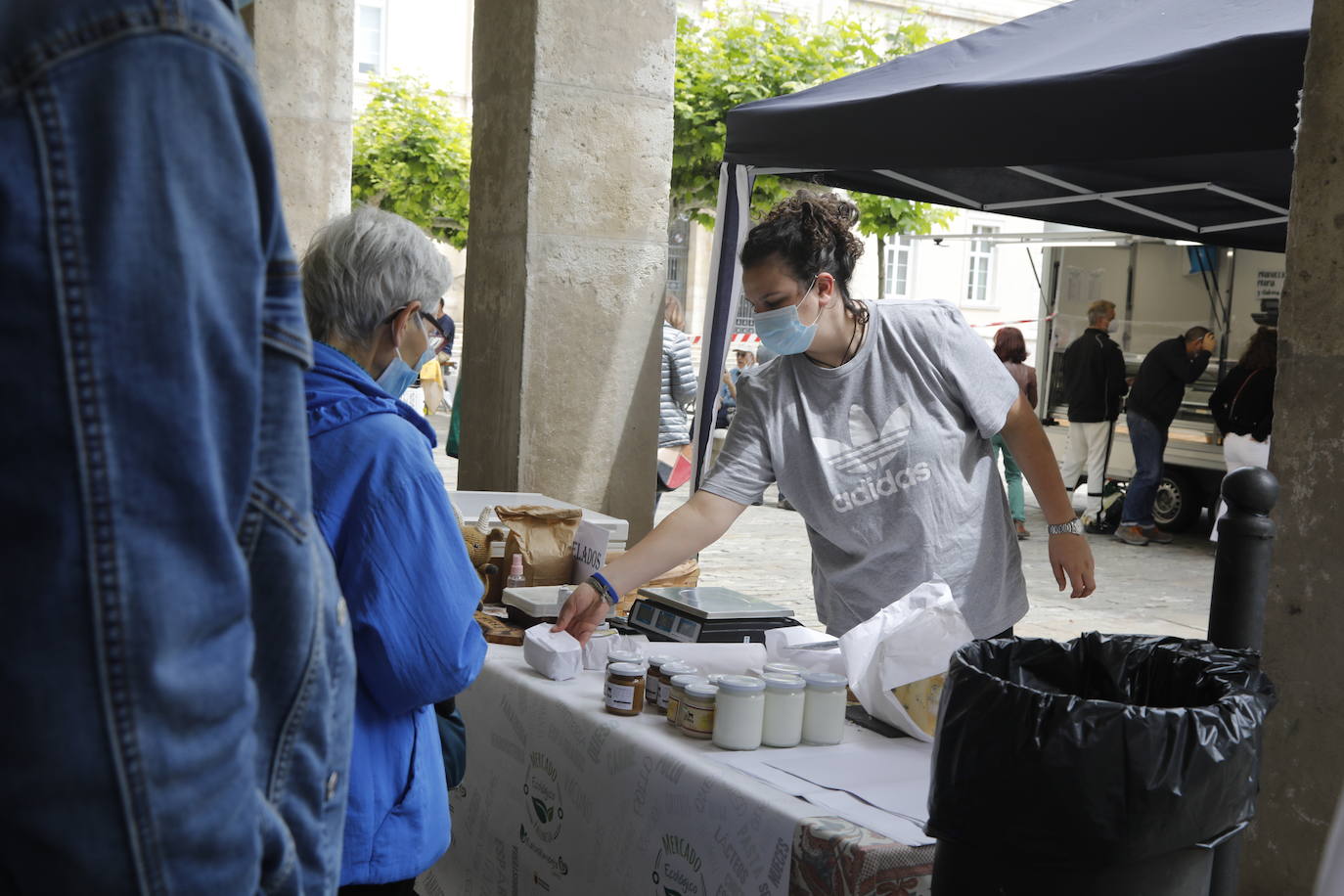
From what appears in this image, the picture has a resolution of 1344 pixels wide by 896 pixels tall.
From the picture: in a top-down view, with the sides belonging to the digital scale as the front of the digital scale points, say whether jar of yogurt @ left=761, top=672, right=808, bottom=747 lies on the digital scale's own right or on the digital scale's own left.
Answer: on the digital scale's own left

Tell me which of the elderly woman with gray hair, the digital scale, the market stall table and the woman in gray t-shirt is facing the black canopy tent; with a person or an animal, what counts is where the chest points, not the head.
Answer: the elderly woman with gray hair

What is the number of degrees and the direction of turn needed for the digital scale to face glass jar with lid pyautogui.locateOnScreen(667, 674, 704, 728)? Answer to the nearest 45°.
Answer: approximately 45° to its left

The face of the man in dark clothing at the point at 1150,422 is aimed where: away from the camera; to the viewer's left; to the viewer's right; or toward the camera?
to the viewer's right

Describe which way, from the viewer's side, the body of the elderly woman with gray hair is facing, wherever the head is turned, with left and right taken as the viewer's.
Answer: facing away from the viewer and to the right of the viewer

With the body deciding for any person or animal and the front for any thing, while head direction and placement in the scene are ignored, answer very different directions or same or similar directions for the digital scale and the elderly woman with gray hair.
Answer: very different directions

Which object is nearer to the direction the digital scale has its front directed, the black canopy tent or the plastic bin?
the plastic bin

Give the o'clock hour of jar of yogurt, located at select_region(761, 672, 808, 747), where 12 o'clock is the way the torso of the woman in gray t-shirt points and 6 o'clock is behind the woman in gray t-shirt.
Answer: The jar of yogurt is roughly at 11 o'clock from the woman in gray t-shirt.

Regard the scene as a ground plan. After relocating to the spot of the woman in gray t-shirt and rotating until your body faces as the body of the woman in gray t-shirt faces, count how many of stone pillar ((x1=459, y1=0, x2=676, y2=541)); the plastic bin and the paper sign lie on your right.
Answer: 2

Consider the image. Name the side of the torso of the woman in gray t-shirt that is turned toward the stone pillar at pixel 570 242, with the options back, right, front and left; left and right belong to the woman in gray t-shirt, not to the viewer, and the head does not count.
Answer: right

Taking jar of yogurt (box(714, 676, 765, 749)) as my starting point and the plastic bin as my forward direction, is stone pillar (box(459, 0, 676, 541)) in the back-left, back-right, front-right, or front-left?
back-left

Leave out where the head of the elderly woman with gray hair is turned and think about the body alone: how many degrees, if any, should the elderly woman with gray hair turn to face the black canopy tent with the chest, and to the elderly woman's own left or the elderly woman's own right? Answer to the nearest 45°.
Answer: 0° — they already face it

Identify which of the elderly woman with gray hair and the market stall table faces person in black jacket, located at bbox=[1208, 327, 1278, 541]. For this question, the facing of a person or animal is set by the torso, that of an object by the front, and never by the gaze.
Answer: the elderly woman with gray hair
